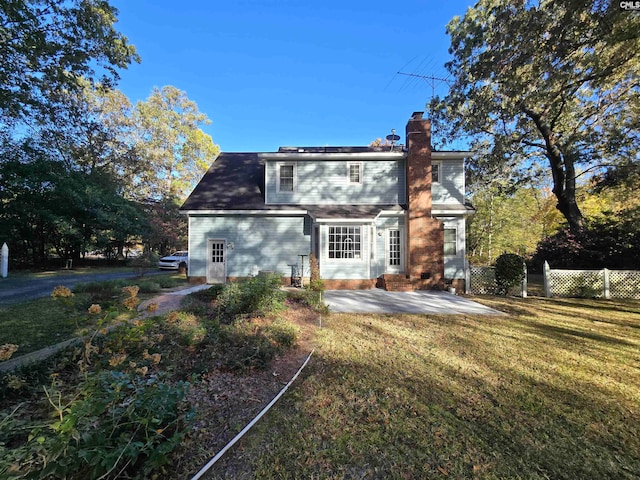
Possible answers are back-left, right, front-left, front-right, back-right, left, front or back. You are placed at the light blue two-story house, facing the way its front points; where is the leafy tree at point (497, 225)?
front-right

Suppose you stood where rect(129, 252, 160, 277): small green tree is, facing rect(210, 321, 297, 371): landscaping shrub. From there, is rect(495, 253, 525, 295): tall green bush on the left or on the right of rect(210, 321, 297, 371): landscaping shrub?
left

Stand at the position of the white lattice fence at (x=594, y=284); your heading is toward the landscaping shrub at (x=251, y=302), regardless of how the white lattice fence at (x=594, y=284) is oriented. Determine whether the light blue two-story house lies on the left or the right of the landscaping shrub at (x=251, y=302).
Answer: right

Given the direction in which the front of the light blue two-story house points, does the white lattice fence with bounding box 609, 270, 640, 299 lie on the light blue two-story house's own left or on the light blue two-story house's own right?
on the light blue two-story house's own right

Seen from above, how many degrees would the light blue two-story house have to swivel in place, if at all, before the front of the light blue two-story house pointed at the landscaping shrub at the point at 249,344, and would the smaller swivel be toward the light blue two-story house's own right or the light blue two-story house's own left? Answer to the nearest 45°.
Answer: approximately 180°

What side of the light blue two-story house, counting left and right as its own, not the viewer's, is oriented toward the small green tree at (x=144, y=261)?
left

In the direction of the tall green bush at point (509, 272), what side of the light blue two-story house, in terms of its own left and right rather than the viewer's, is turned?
right

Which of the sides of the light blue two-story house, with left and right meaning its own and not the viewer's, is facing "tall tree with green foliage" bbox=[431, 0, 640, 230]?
right

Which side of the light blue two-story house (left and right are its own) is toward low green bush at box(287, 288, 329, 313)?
back

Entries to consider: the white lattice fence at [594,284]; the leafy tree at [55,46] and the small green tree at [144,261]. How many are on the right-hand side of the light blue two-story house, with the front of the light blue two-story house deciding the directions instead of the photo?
1

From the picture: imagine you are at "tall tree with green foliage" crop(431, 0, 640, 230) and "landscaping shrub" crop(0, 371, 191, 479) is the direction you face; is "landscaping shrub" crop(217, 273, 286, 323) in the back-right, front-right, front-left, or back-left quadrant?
front-right

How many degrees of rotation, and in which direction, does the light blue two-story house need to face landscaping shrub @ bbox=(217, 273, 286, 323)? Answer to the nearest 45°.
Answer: approximately 180°

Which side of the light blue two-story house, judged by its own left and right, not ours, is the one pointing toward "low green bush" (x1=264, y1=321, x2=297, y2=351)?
back

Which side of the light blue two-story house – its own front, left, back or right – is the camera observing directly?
back
